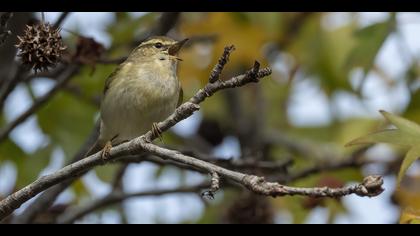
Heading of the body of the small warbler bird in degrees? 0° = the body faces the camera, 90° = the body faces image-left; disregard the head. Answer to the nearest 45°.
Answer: approximately 315°

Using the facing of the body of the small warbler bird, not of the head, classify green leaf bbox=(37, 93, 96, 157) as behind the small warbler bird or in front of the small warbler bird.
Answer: behind

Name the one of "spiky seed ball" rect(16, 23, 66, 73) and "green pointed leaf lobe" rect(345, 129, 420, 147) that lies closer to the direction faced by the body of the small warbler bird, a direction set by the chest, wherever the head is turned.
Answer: the green pointed leaf lobe
